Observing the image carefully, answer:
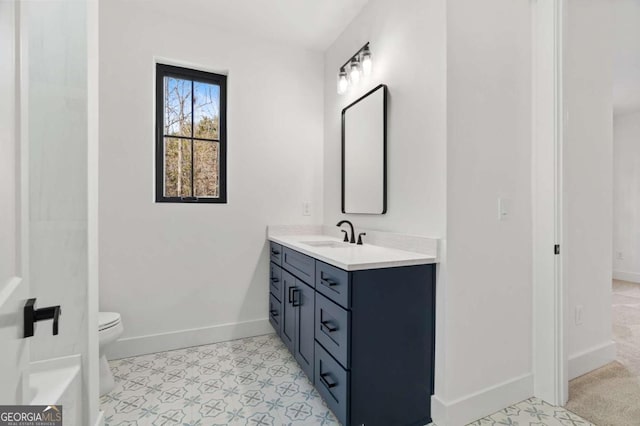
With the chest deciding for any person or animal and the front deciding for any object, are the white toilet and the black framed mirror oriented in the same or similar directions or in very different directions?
very different directions

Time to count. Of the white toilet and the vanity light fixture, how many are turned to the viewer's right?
1

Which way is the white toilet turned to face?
to the viewer's right

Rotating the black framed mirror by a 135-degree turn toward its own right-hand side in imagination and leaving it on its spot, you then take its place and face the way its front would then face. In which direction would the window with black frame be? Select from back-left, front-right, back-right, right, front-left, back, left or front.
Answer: left

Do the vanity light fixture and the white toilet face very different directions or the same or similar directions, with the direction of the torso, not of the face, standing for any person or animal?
very different directions

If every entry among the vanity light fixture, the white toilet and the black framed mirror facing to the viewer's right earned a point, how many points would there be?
1

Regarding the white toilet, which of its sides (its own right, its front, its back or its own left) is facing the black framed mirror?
front

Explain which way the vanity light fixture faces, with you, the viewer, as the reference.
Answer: facing the viewer and to the left of the viewer

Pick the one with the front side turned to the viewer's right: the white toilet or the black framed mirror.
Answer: the white toilet
